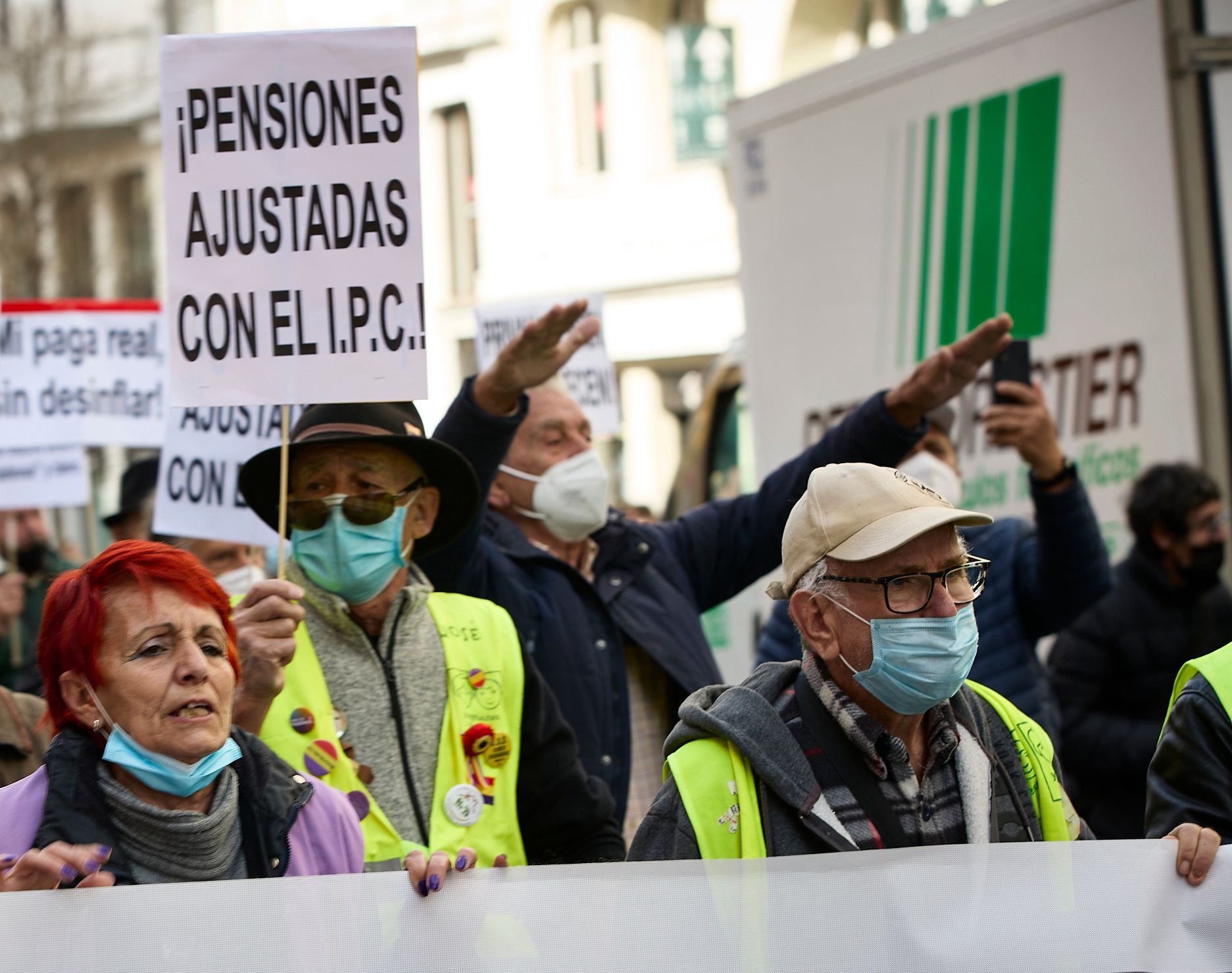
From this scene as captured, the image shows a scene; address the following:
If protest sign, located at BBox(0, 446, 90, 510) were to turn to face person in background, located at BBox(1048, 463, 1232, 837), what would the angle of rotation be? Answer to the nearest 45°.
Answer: approximately 45° to its left

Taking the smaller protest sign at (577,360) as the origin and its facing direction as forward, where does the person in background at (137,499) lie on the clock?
The person in background is roughly at 2 o'clock from the smaller protest sign.

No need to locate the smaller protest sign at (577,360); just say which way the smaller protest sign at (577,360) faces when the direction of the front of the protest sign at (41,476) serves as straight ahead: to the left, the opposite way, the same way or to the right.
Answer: the same way

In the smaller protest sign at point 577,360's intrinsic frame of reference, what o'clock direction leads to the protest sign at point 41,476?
The protest sign is roughly at 3 o'clock from the smaller protest sign.

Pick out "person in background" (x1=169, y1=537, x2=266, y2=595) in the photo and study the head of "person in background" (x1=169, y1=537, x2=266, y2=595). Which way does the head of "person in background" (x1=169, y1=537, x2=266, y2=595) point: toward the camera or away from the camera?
toward the camera

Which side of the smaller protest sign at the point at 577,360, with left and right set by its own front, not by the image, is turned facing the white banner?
front

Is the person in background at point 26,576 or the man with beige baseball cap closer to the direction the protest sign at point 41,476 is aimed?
the man with beige baseball cap

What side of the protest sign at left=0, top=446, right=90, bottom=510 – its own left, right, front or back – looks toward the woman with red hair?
front

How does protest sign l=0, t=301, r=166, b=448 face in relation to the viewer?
toward the camera

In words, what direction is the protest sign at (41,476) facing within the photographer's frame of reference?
facing the viewer

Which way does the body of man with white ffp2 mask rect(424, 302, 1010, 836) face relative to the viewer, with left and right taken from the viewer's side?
facing the viewer and to the right of the viewer

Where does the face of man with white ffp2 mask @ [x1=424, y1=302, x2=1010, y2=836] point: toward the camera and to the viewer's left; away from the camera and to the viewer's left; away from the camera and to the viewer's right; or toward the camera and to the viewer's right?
toward the camera and to the viewer's right

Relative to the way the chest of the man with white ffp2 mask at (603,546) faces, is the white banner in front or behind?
in front

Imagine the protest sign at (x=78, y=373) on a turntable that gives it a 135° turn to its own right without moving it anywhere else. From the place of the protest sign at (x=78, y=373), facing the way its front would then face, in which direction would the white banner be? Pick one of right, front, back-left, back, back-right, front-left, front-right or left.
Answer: back-left

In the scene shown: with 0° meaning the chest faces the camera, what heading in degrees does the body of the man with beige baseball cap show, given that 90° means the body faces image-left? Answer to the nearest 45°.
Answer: approximately 315°

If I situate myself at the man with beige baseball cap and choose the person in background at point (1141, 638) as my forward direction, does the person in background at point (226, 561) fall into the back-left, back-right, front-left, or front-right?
front-left
